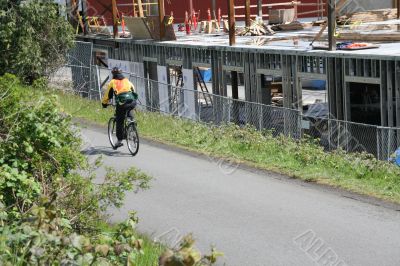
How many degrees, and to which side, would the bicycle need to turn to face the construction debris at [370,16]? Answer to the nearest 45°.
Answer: approximately 90° to its right

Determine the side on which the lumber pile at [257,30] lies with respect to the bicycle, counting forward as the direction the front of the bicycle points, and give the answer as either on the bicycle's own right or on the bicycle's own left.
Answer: on the bicycle's own right

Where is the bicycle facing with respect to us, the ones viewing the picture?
facing away from the viewer and to the left of the viewer

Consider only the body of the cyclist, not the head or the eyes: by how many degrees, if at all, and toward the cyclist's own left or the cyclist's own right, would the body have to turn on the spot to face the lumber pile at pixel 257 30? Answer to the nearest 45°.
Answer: approximately 90° to the cyclist's own right

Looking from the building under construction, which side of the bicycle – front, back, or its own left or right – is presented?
right

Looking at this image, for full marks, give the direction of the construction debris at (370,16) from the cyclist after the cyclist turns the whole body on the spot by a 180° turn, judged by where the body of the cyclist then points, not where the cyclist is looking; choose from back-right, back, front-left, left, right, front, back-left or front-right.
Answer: left

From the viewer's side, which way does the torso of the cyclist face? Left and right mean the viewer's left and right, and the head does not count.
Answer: facing away from the viewer and to the left of the viewer

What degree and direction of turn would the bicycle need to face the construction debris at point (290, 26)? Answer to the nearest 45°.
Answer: approximately 90° to its right

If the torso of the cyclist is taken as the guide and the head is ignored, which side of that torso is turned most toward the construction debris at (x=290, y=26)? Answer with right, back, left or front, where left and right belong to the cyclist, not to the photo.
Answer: right
